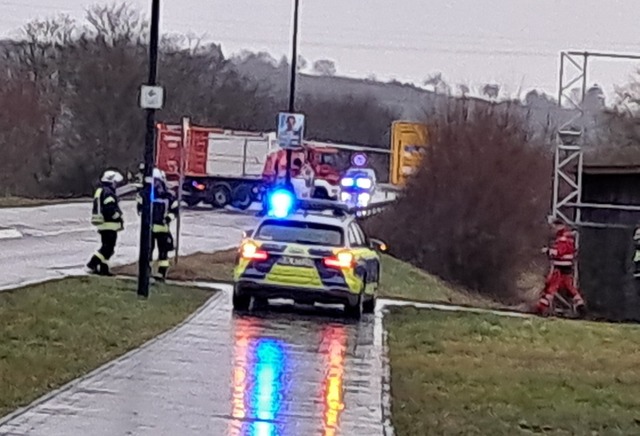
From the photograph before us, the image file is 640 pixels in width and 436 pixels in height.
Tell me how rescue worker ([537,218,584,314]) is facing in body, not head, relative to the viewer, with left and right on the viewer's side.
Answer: facing to the left of the viewer

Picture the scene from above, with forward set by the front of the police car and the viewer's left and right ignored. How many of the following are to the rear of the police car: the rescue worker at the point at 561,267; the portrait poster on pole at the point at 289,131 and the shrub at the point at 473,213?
0

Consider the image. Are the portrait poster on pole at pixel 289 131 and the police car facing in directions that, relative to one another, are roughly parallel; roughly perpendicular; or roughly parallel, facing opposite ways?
roughly parallel, facing opposite ways

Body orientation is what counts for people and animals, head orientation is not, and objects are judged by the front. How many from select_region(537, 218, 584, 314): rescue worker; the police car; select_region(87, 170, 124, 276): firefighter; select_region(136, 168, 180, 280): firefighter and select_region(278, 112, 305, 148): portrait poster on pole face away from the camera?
2

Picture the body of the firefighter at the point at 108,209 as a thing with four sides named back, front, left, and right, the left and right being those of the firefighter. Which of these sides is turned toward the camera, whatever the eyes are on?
right

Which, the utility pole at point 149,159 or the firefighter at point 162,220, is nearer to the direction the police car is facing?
the firefighter

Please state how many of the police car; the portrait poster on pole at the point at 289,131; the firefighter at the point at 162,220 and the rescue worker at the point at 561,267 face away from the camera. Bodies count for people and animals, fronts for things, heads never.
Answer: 2

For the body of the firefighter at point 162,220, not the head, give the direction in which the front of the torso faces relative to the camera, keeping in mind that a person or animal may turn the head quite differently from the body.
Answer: away from the camera

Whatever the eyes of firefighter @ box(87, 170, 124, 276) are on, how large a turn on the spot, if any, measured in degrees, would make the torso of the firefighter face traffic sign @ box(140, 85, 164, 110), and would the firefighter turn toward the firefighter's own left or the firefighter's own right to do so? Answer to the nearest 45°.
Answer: approximately 90° to the firefighter's own right

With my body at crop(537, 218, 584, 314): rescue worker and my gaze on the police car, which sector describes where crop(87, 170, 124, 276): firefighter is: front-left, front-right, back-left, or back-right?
front-right

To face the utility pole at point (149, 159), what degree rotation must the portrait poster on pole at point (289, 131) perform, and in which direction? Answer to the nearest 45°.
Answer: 0° — it already faces it

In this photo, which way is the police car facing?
away from the camera

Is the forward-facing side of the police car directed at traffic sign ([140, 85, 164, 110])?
no

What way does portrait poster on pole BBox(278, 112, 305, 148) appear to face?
toward the camera
